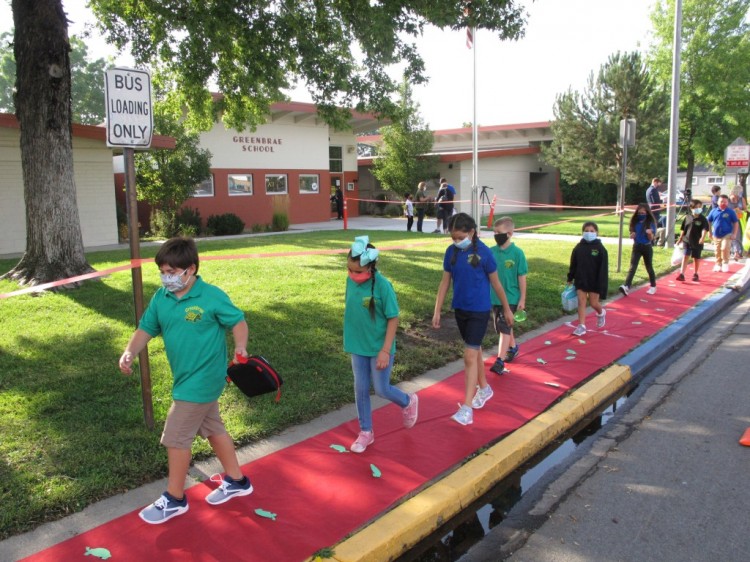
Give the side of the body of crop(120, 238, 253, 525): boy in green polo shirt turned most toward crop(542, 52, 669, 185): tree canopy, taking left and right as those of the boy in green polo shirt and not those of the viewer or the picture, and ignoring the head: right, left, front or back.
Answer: back

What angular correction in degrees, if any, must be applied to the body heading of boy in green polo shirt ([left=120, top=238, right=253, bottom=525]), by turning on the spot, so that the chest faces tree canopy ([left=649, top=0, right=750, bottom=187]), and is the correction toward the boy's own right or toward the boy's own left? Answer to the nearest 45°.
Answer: approximately 180°

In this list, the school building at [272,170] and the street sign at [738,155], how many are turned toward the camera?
2

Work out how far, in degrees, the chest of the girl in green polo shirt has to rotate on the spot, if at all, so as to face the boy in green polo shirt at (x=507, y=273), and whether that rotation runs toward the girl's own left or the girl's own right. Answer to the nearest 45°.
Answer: approximately 180°

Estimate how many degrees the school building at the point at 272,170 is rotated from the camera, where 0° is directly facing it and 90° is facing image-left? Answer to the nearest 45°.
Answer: approximately 0°

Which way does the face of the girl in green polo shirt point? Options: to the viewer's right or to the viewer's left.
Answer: to the viewer's left

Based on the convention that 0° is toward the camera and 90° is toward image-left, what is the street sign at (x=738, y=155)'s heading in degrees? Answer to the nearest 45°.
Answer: approximately 0°

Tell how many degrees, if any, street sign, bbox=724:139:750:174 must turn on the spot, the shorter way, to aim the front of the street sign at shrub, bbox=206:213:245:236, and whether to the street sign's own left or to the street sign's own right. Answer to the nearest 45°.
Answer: approximately 90° to the street sign's own right

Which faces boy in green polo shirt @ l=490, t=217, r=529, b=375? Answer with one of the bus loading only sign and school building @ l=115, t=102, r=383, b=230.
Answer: the school building

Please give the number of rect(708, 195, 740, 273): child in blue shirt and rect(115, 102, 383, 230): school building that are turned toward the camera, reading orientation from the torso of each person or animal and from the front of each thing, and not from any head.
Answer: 2
